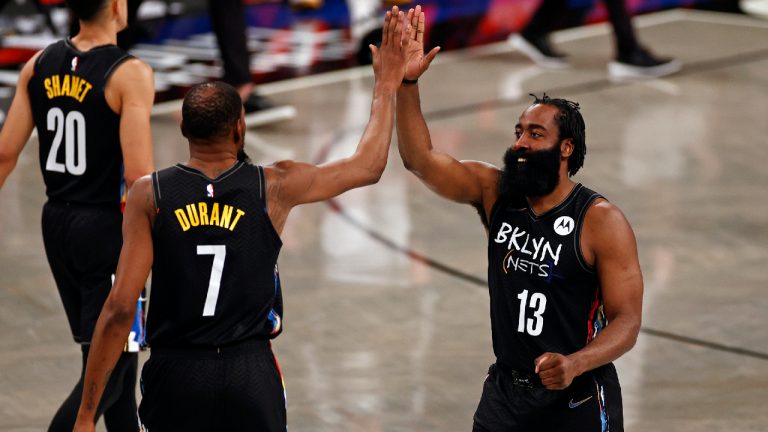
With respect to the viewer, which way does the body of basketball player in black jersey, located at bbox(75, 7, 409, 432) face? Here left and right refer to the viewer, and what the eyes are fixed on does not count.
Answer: facing away from the viewer

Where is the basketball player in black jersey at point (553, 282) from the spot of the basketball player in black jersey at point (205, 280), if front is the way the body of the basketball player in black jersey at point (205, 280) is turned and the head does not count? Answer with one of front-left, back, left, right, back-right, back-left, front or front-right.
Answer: right

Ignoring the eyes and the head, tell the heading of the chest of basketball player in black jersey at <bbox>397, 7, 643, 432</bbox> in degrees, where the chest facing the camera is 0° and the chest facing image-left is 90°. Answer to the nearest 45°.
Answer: approximately 45°

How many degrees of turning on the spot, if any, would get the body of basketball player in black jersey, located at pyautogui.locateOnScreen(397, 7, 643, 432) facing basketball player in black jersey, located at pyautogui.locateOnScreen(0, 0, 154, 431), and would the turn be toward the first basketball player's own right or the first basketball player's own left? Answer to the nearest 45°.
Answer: approximately 45° to the first basketball player's own right

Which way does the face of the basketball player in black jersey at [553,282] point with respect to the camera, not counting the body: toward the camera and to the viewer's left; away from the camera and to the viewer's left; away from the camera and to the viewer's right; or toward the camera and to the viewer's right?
toward the camera and to the viewer's left

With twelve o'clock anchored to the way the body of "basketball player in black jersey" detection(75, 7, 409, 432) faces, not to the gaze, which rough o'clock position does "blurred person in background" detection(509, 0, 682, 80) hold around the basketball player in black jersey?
The blurred person in background is roughly at 1 o'clock from the basketball player in black jersey.

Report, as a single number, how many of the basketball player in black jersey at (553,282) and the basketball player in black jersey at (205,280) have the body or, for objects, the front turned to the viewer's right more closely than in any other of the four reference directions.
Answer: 0

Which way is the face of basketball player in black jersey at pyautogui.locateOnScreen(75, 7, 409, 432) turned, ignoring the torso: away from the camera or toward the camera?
away from the camera

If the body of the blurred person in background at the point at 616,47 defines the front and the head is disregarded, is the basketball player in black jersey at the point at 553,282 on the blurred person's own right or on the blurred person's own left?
on the blurred person's own right

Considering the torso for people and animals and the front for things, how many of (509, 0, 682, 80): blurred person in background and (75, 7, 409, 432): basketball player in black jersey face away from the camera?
1
